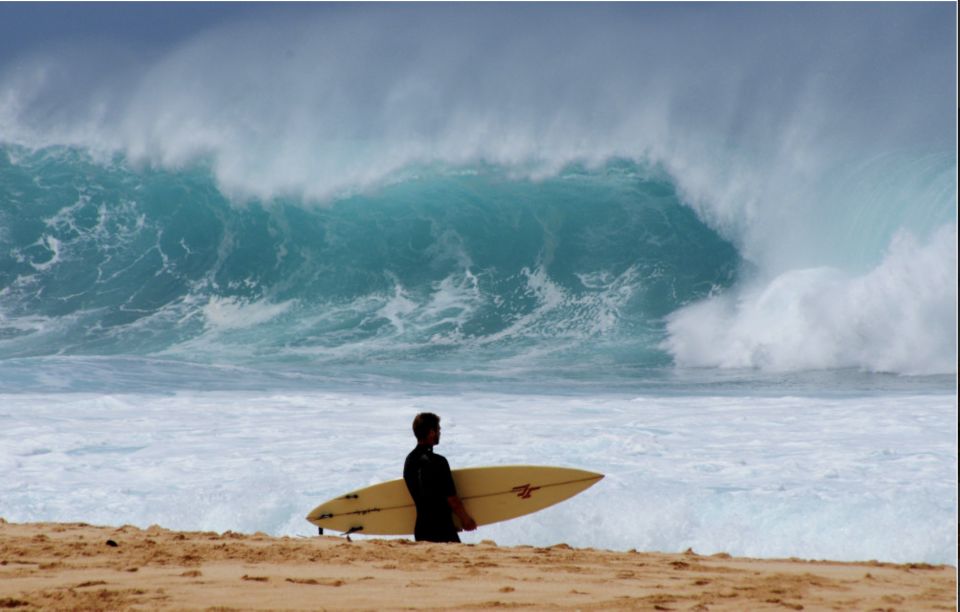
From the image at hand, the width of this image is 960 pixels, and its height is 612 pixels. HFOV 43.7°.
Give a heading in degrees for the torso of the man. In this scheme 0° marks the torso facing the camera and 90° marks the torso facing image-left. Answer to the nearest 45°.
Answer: approximately 225°

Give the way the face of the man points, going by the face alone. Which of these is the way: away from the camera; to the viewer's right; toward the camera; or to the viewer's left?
to the viewer's right
